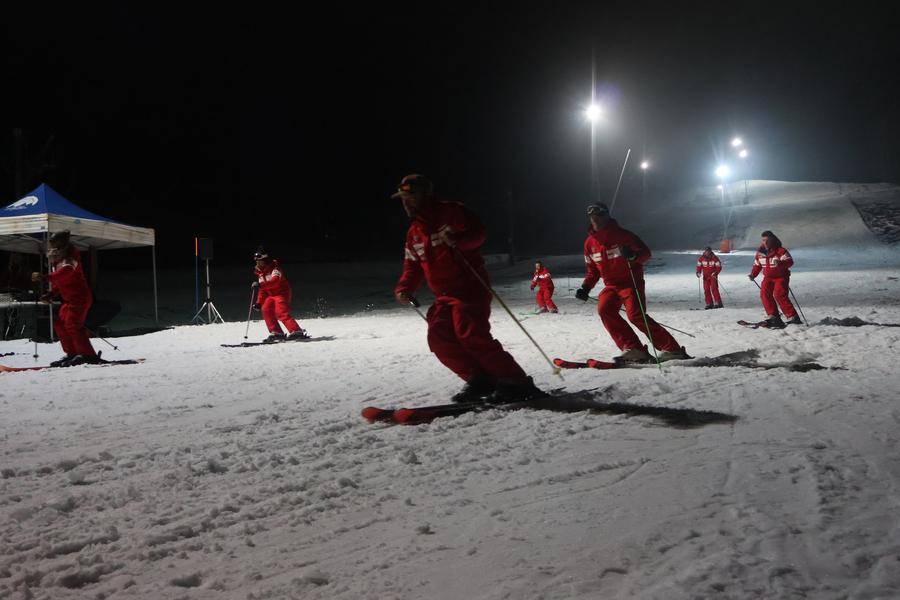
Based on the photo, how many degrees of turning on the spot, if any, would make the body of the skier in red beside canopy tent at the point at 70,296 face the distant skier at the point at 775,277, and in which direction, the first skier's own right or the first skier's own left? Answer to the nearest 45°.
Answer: approximately 180°

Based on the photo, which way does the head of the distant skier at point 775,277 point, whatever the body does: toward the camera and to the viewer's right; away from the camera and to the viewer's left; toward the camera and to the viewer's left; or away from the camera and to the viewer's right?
toward the camera and to the viewer's left

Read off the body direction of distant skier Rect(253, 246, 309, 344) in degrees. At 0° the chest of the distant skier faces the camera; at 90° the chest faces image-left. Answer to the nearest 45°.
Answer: approximately 45°

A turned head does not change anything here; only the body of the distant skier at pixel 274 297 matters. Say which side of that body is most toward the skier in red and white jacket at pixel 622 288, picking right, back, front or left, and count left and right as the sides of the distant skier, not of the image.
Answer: left

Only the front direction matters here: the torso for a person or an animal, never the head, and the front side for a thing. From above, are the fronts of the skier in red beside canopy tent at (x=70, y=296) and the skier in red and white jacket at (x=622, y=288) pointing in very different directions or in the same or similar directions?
same or similar directions

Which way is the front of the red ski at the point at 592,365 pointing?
to the viewer's left

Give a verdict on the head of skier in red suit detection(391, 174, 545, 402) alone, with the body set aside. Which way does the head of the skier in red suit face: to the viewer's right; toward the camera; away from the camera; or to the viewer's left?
to the viewer's left

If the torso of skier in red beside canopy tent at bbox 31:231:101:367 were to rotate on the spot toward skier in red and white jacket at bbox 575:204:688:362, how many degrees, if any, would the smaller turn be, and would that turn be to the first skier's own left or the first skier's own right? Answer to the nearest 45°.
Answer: approximately 135° to the first skier's own left

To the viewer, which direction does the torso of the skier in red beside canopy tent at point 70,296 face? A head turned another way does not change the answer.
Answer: to the viewer's left

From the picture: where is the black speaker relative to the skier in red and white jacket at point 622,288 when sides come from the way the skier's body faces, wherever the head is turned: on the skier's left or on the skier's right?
on the skier's right

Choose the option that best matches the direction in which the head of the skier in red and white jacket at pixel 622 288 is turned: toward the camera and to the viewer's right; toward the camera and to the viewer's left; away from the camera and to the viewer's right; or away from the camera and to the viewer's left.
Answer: toward the camera and to the viewer's left

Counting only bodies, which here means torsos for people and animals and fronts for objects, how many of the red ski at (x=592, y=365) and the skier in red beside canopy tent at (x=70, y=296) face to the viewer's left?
2
